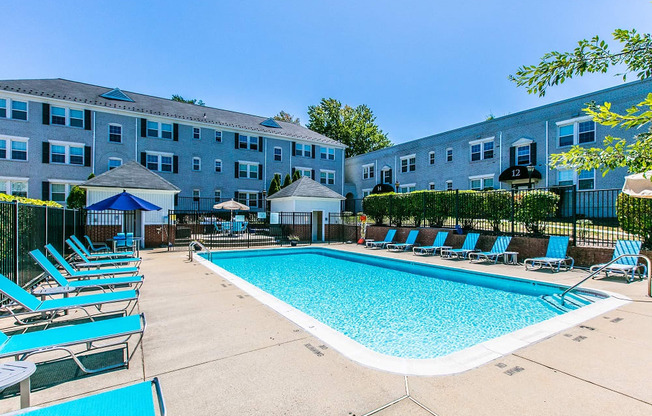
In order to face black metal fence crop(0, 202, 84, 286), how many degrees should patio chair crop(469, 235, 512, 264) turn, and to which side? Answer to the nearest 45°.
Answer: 0° — it already faces it

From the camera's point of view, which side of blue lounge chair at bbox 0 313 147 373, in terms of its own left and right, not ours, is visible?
right

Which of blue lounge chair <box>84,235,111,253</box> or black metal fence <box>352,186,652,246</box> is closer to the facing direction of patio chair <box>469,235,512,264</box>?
the blue lounge chair

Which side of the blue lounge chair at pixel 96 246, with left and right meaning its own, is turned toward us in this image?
right

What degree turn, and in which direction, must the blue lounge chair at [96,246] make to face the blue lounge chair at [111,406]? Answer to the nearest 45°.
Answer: approximately 90° to its right

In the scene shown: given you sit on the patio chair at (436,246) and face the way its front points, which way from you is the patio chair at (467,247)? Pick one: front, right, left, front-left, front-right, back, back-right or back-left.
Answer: left

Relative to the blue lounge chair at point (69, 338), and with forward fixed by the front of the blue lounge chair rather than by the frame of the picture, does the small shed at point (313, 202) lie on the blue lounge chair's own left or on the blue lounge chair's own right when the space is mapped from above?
on the blue lounge chair's own left

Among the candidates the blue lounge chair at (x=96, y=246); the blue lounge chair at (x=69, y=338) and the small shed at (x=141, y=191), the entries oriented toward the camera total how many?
1

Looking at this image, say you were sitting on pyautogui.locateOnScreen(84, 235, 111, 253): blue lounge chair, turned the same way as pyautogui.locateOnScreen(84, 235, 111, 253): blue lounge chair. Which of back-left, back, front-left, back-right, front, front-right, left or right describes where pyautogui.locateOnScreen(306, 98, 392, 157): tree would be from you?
front-left

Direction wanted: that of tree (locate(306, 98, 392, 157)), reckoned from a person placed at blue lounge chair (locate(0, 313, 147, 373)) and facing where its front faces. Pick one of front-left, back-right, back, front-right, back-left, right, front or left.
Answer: front-left

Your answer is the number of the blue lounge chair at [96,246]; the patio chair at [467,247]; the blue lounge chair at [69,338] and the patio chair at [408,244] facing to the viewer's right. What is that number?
2

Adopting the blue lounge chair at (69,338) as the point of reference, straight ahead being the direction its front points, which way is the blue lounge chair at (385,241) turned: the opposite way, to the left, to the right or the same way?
the opposite way
